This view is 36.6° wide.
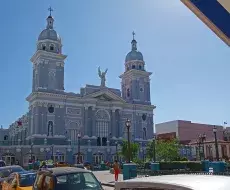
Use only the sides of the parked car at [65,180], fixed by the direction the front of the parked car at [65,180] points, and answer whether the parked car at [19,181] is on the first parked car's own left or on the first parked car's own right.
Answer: on the first parked car's own left

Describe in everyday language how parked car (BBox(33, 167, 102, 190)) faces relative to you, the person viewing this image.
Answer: facing away from the viewer and to the right of the viewer

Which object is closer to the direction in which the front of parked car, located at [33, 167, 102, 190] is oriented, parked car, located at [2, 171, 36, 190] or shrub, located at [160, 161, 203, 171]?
the shrub
